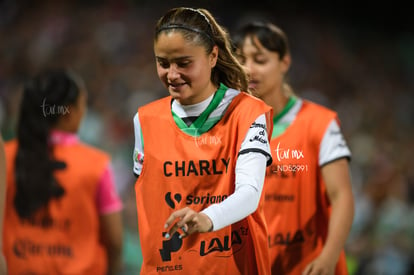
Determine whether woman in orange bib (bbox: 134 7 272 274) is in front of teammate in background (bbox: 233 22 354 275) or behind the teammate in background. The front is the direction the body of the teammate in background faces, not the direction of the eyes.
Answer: in front

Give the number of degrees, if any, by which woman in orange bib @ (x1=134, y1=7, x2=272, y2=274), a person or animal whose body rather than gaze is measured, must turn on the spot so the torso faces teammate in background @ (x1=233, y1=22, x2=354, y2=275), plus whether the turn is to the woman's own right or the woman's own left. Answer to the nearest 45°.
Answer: approximately 180°

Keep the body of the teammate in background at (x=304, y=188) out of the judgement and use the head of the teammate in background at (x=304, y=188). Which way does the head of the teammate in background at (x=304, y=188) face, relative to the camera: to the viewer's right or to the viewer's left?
to the viewer's left

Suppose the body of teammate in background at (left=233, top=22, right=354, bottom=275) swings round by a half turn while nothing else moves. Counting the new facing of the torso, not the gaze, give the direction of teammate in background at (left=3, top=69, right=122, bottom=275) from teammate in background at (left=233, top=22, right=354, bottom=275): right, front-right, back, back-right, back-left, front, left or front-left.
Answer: back-left

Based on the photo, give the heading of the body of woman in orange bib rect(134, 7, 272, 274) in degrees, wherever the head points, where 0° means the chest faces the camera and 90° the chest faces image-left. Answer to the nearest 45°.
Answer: approximately 45°

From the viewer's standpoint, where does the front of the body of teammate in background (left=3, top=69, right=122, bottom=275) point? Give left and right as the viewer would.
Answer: facing away from the viewer and to the right of the viewer

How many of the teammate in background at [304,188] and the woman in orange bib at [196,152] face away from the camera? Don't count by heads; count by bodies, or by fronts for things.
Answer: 0
